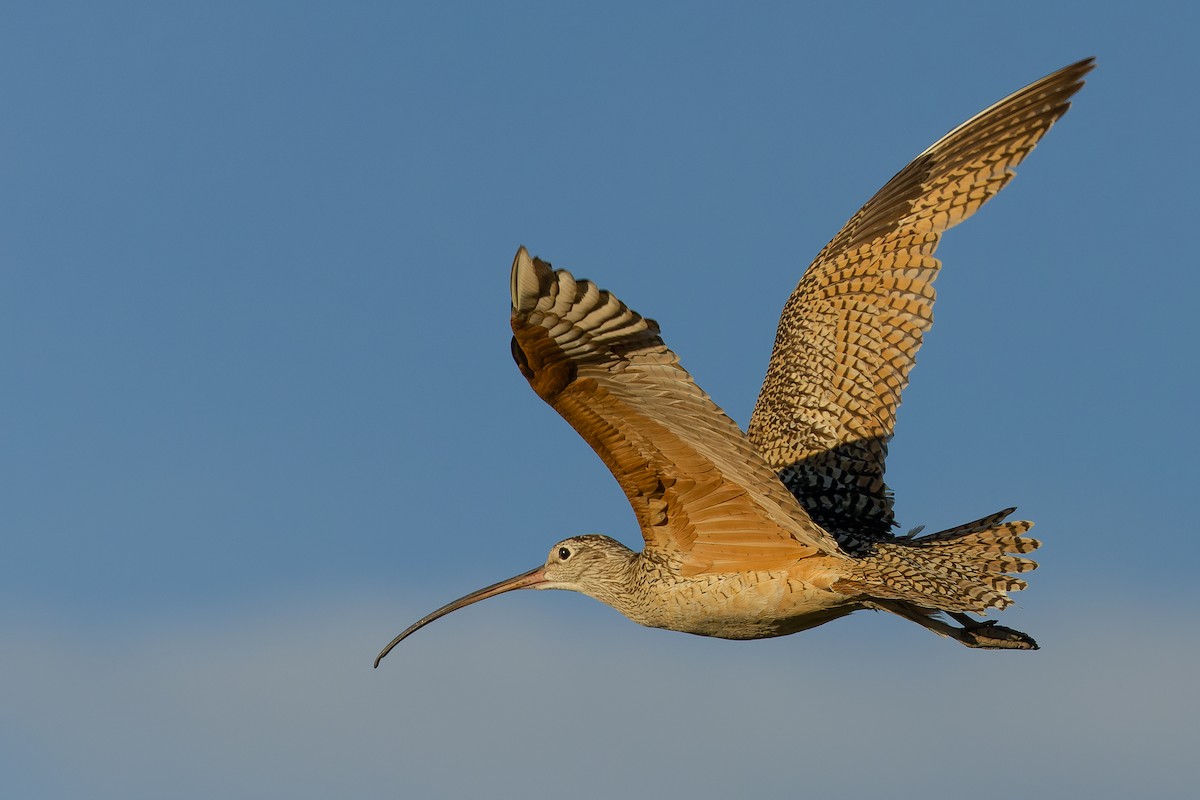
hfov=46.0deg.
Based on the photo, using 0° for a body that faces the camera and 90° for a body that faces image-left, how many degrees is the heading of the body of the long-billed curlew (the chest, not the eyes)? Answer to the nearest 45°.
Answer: approximately 90°
